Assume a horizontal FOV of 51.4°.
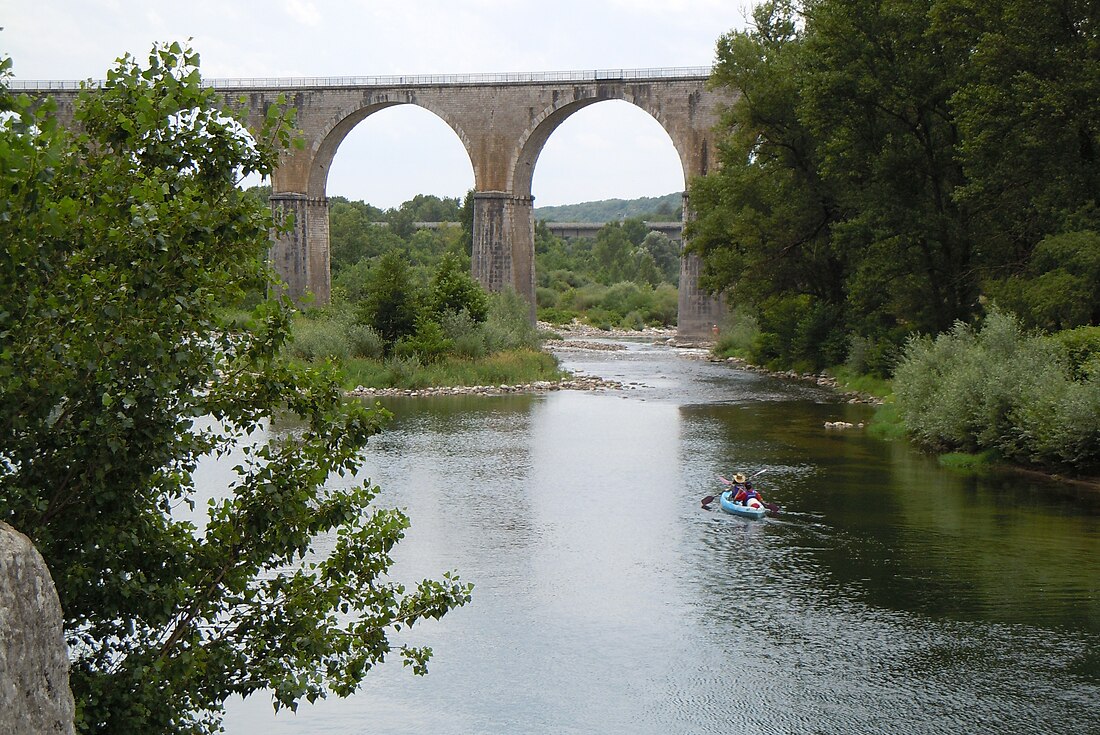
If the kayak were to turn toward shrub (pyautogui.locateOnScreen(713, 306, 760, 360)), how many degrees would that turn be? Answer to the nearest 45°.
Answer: approximately 45° to its right

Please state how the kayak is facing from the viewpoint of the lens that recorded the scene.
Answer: facing away from the viewer and to the left of the viewer

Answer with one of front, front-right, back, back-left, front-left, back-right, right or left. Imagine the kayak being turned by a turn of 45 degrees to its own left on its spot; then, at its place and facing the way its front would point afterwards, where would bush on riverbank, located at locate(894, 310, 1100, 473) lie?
back-right

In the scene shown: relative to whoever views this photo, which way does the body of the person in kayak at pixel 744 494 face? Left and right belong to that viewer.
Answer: facing away from the viewer and to the left of the viewer

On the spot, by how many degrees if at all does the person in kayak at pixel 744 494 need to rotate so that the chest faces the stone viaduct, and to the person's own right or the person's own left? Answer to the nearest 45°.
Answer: approximately 45° to the person's own right

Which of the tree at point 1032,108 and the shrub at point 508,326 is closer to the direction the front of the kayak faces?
the shrub

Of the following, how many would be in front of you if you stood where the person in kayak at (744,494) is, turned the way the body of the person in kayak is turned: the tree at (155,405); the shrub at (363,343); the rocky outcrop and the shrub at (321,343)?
2
